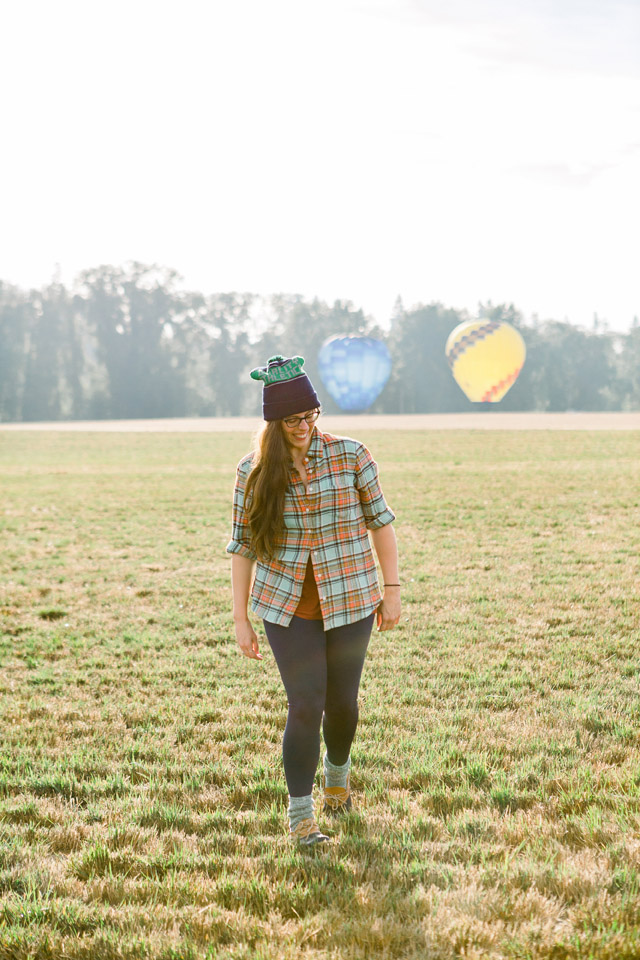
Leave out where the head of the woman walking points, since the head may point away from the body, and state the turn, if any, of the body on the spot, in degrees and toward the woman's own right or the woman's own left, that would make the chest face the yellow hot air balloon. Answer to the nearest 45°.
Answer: approximately 180°

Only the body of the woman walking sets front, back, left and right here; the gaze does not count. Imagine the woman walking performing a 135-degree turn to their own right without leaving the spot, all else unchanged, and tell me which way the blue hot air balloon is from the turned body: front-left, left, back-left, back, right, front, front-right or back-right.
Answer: front-right

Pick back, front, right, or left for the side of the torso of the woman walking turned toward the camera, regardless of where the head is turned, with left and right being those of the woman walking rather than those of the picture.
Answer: front

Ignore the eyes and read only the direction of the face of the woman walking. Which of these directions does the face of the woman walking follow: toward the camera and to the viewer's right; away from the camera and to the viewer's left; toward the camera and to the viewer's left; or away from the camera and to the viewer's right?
toward the camera and to the viewer's right
